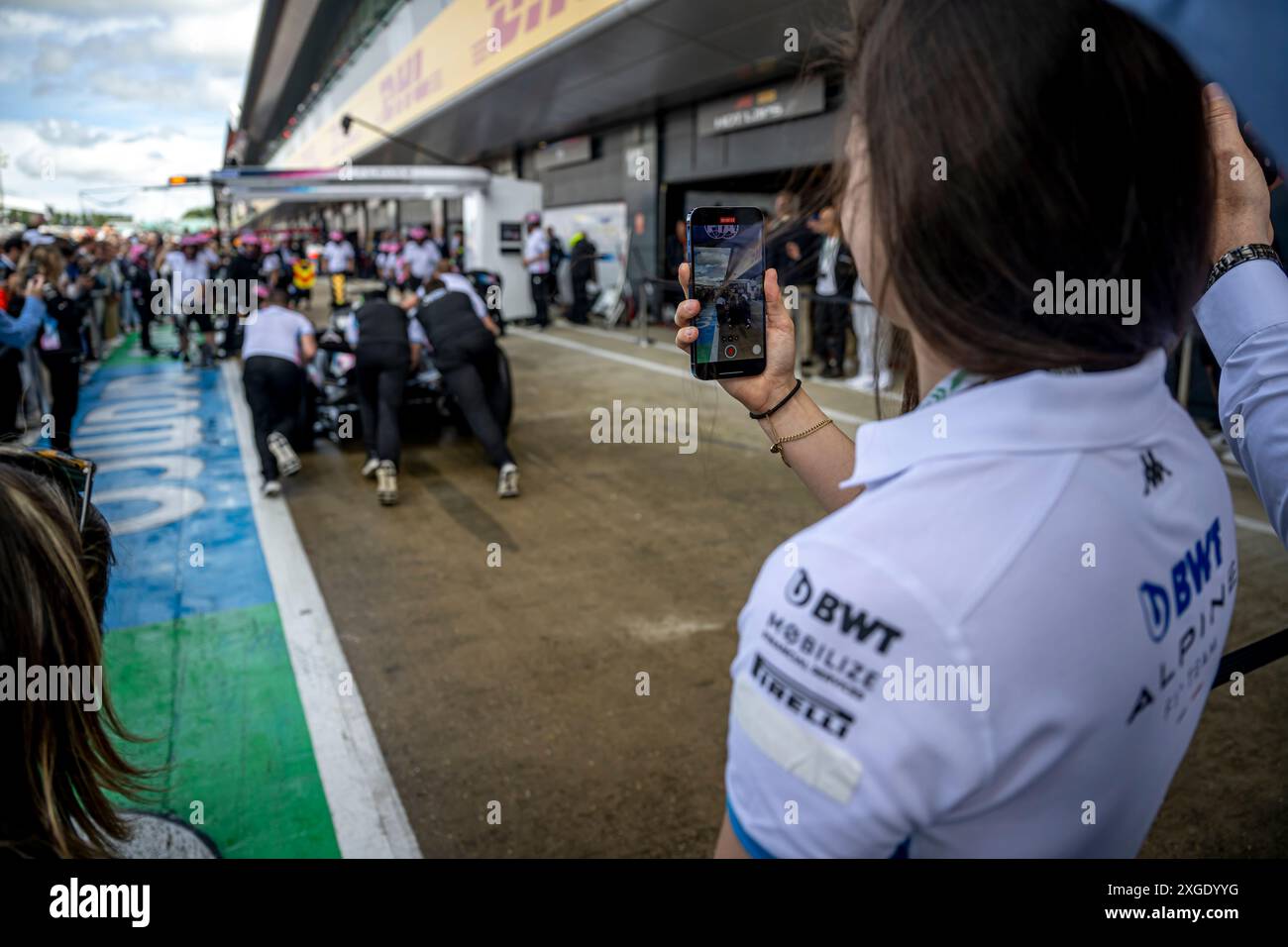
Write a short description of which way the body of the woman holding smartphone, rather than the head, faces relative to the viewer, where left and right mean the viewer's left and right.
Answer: facing away from the viewer and to the left of the viewer

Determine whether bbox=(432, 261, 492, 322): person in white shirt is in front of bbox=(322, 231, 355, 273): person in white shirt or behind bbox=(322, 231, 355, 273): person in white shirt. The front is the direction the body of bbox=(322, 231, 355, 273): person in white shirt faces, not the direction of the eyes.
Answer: in front

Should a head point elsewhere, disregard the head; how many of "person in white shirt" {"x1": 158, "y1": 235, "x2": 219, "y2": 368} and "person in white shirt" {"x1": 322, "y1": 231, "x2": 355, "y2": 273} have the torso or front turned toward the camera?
2

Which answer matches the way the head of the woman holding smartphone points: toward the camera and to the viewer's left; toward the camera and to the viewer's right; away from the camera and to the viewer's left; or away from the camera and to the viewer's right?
away from the camera and to the viewer's left

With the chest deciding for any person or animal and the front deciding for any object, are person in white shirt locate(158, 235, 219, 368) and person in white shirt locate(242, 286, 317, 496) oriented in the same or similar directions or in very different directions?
very different directions

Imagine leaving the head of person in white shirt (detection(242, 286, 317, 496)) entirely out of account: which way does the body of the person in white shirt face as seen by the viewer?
away from the camera

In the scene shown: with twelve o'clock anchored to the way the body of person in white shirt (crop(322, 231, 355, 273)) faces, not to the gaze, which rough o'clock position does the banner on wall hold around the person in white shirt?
The banner on wall is roughly at 11 o'clock from the person in white shirt.

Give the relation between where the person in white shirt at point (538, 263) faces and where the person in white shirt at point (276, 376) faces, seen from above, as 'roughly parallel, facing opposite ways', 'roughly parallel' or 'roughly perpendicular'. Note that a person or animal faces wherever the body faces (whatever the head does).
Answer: roughly perpendicular

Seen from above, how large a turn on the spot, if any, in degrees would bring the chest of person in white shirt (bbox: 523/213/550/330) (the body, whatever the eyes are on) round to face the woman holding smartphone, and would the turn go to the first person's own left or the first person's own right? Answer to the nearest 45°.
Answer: approximately 90° to the first person's own left

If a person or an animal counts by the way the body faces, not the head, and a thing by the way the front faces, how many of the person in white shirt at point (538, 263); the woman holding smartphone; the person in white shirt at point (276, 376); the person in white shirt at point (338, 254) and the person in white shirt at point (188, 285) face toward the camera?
2

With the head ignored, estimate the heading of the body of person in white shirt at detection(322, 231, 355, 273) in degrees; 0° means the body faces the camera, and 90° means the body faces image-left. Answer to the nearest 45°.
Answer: approximately 0°

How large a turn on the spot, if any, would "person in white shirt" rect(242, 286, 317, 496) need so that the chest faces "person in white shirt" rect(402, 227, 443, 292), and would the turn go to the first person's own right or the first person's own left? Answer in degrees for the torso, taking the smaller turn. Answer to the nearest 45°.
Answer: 0° — they already face them
